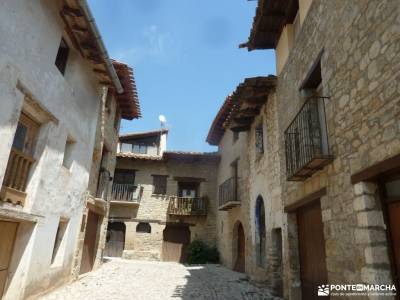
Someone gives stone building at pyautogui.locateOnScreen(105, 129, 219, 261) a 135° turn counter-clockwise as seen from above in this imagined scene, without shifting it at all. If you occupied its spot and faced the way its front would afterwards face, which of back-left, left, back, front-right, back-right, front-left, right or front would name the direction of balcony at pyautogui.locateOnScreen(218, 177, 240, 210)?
right

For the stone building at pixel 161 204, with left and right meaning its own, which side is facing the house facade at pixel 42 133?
front

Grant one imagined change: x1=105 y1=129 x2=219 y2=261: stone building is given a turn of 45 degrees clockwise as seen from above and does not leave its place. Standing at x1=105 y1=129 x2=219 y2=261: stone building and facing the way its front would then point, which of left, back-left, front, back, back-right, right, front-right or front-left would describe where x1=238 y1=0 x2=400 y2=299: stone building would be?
front-left

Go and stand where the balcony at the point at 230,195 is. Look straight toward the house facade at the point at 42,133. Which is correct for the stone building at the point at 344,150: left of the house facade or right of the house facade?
left

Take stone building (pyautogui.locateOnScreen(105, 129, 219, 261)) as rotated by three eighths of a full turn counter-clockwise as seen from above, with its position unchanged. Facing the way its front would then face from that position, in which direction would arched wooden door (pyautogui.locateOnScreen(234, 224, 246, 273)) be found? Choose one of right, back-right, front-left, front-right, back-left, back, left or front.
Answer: right

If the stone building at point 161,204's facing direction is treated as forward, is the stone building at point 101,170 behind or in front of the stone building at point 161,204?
in front

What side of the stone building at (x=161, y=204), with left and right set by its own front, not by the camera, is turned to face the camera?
front
